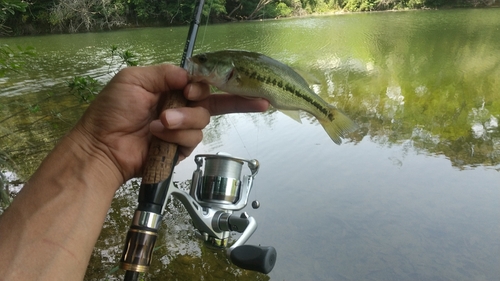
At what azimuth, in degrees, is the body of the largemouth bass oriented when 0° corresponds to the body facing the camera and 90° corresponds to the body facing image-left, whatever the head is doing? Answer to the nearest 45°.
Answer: approximately 90°
